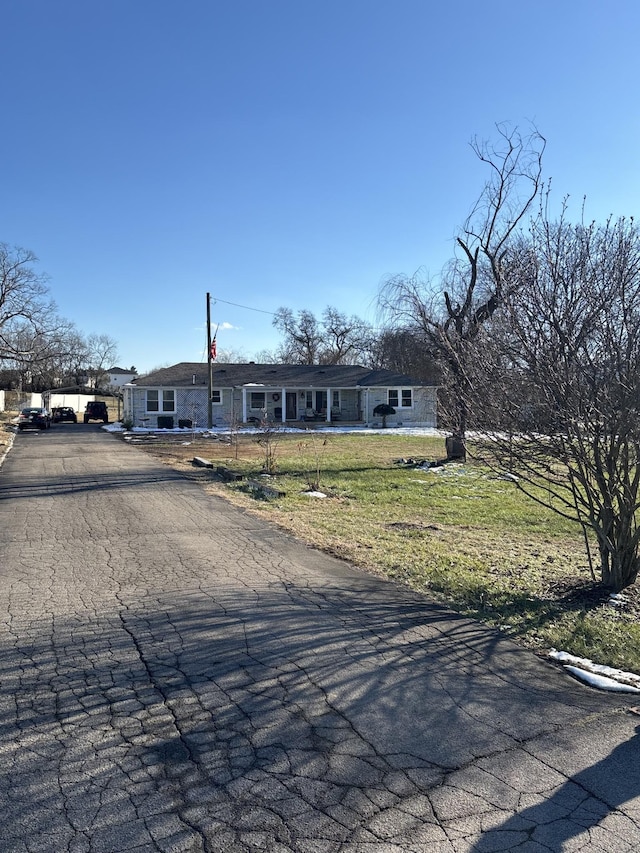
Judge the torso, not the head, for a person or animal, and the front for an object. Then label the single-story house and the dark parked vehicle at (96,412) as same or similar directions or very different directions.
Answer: very different directions

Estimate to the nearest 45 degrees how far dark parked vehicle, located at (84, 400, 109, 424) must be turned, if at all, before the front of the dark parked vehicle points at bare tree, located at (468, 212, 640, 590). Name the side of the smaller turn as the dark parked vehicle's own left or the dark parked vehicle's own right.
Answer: approximately 180°

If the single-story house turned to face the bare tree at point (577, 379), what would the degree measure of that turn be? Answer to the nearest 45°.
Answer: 0° — it already faces it

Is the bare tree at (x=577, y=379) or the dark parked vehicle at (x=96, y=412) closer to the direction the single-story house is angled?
the bare tree

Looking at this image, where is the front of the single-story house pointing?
toward the camera

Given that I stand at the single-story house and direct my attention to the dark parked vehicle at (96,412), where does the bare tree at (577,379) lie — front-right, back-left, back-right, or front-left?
back-left

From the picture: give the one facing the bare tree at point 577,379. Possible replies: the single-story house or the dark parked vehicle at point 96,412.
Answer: the single-story house

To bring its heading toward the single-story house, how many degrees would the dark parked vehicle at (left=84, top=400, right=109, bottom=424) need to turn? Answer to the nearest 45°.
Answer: approximately 135° to its right

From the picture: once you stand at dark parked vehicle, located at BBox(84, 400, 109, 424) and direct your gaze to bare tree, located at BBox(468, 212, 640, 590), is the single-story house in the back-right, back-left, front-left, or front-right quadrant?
front-left

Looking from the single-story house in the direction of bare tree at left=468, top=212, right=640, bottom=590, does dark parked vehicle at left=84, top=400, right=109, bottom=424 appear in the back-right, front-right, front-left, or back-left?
back-right

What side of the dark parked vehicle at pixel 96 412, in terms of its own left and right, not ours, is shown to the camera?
back

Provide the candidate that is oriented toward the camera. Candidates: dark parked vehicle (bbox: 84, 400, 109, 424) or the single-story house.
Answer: the single-story house

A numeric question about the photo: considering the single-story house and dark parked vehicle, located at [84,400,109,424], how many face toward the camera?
1

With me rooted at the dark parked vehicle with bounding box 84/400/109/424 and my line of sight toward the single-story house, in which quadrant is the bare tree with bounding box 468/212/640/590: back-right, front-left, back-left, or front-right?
front-right
